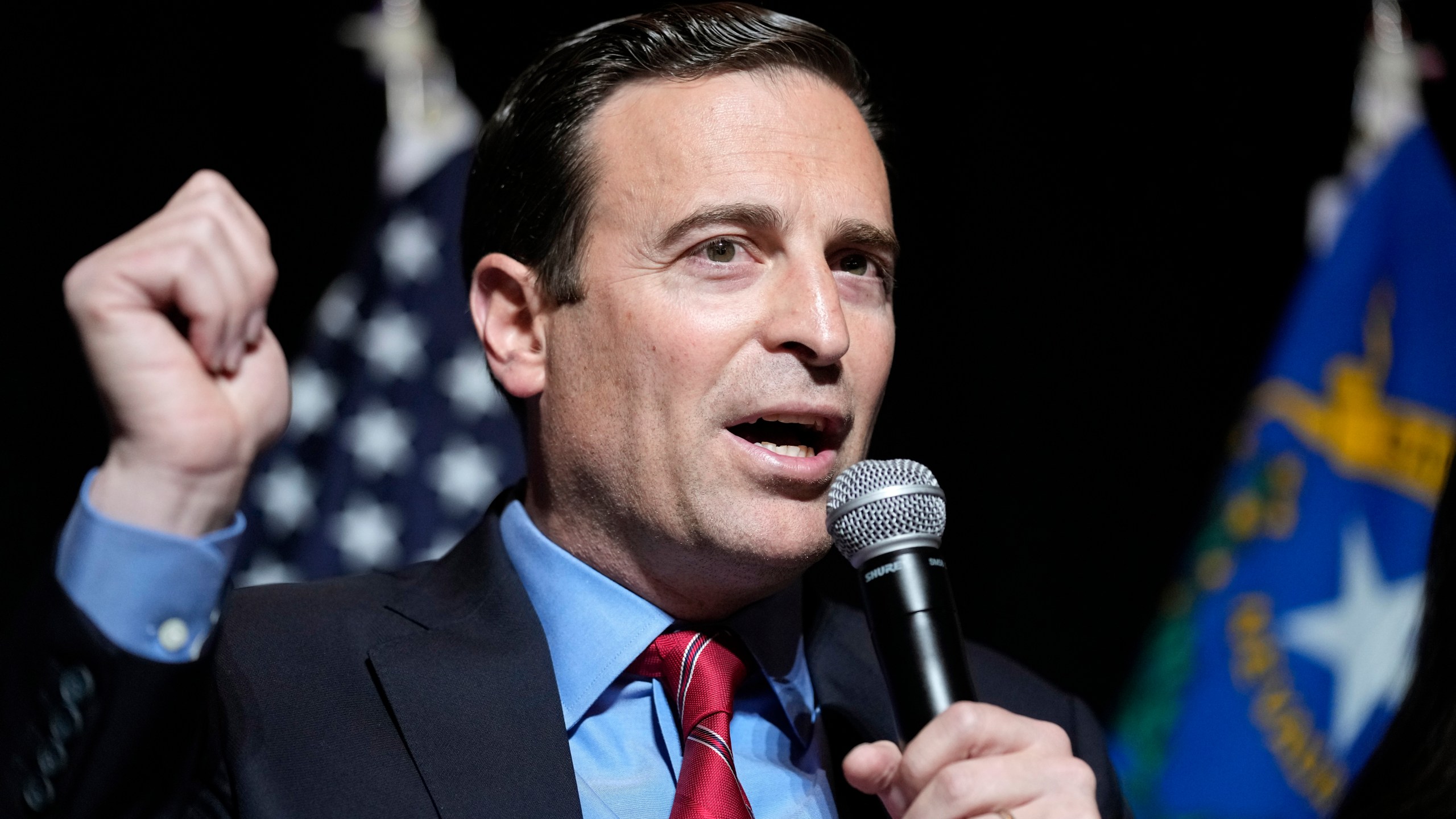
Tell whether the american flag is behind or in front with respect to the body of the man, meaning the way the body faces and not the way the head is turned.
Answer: behind

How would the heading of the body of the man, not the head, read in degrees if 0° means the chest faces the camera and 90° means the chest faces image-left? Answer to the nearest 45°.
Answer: approximately 315°

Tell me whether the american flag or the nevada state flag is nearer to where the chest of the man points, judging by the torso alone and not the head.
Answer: the nevada state flag

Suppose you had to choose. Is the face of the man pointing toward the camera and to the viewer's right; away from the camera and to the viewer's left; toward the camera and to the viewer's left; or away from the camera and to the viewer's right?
toward the camera and to the viewer's right

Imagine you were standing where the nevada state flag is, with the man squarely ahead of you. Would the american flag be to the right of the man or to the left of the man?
right

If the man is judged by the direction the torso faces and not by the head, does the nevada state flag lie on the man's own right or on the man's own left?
on the man's own left
